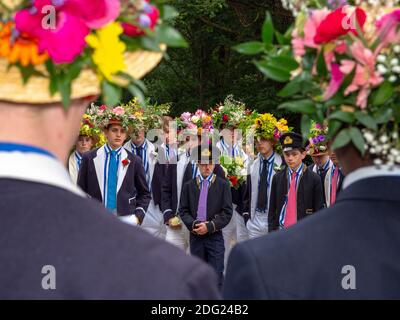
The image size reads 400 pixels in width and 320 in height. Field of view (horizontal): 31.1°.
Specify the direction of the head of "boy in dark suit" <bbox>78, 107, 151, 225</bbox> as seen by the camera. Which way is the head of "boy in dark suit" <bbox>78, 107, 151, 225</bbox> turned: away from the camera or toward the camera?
toward the camera

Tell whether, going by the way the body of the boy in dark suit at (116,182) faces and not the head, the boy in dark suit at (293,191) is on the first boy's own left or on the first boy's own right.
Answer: on the first boy's own left

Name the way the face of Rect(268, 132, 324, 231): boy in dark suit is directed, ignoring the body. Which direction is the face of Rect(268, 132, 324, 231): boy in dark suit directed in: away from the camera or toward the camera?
toward the camera

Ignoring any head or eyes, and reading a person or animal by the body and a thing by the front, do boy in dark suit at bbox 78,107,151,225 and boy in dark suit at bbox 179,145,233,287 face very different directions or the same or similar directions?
same or similar directions

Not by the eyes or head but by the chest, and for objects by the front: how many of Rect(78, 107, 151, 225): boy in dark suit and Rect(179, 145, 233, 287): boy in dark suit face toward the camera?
2

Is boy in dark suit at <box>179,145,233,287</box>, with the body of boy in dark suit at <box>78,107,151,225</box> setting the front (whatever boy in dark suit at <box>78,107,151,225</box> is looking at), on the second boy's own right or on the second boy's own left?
on the second boy's own left

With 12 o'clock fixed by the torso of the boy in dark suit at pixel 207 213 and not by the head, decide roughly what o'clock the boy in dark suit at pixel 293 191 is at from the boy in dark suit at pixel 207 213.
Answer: the boy in dark suit at pixel 293 191 is roughly at 9 o'clock from the boy in dark suit at pixel 207 213.

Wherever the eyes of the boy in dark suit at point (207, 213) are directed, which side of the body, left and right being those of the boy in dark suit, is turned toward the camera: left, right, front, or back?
front

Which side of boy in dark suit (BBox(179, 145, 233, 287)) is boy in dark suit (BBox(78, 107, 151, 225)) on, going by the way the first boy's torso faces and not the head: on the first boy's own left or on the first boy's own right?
on the first boy's own right

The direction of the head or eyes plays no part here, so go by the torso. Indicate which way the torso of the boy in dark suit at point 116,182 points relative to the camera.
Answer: toward the camera

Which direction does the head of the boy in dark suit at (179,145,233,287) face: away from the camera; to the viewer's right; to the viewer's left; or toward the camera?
toward the camera
